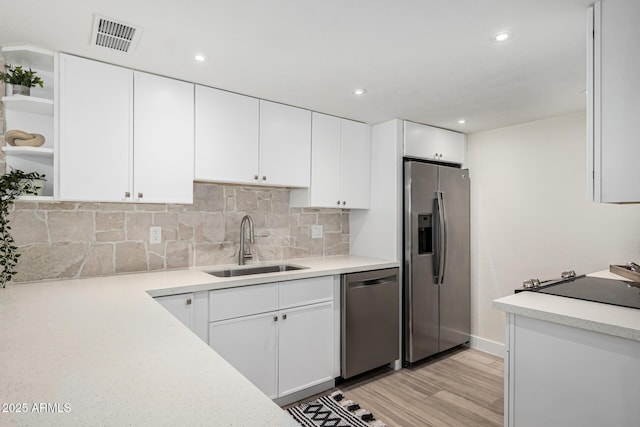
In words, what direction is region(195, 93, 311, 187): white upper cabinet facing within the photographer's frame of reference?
facing the viewer and to the right of the viewer

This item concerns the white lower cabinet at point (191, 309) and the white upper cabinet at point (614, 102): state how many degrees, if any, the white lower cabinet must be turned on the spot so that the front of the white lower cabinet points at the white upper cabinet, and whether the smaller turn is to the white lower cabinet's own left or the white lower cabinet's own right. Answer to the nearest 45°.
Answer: approximately 45° to the white lower cabinet's own left

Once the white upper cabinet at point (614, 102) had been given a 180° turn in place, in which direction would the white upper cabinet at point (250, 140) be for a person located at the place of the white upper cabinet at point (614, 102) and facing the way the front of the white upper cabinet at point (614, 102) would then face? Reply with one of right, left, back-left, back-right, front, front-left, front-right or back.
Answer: back

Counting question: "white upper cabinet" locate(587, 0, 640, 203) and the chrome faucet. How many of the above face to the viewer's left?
1

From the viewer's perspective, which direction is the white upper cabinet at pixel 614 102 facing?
to the viewer's left

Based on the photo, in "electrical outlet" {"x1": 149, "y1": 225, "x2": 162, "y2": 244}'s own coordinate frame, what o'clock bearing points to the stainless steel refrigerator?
The stainless steel refrigerator is roughly at 9 o'clock from the electrical outlet.

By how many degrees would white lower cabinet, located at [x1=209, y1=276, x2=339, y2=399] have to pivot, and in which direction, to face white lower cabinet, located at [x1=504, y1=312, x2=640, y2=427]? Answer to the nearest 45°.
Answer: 0° — it already faces it

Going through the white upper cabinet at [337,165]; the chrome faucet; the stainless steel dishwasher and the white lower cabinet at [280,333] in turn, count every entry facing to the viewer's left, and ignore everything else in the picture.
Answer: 0

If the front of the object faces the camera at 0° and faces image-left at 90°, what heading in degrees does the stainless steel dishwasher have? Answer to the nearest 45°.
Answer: approximately 315°

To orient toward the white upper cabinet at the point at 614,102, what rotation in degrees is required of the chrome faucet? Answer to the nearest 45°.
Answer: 0° — it already faces it

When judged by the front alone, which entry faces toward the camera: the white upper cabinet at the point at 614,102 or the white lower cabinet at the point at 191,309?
the white lower cabinet

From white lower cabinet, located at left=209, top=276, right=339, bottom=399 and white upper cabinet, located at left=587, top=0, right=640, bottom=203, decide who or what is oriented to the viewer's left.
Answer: the white upper cabinet

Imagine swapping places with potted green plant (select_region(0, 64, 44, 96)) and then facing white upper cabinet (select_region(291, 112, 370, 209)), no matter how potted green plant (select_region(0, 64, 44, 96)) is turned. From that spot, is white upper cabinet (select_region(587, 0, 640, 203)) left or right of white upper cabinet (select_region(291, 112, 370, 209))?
right

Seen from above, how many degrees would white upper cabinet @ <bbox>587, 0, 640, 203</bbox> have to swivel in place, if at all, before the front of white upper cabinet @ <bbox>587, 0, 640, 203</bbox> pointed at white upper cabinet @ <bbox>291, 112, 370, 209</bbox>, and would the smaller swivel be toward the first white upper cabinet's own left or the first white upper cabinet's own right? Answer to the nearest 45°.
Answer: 0° — it already faces it

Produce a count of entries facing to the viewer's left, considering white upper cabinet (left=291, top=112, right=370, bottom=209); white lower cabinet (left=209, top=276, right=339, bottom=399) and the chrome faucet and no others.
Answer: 0
